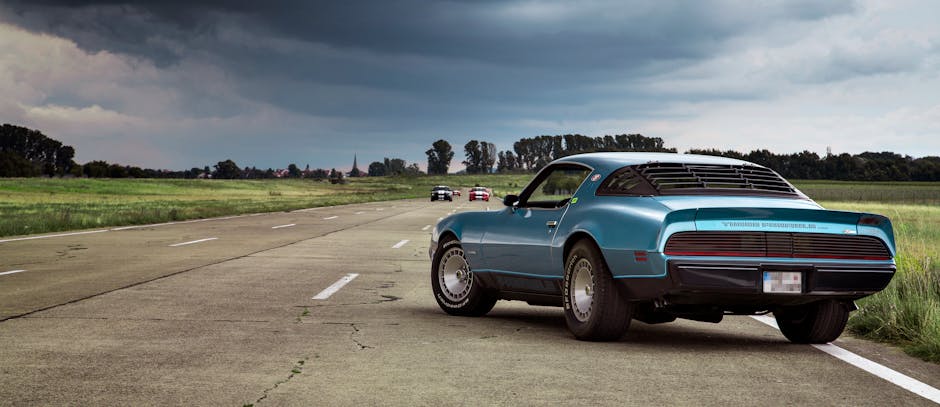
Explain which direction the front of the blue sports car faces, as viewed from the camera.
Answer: facing away from the viewer and to the left of the viewer
